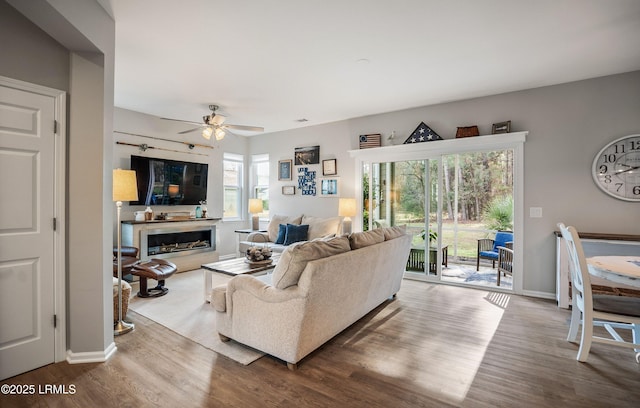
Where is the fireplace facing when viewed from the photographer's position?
facing the viewer and to the right of the viewer

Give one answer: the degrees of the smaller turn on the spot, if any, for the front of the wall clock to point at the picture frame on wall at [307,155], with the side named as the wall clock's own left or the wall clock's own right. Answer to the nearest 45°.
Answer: approximately 90° to the wall clock's own right

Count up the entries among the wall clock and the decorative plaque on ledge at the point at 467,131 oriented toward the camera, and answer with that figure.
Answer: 2

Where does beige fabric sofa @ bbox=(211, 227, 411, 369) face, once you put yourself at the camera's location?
facing away from the viewer and to the left of the viewer

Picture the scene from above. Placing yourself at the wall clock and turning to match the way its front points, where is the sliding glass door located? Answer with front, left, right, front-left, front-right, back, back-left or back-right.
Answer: right

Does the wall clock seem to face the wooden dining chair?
yes

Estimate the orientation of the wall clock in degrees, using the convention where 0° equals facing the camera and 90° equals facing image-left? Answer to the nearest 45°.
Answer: approximately 0°

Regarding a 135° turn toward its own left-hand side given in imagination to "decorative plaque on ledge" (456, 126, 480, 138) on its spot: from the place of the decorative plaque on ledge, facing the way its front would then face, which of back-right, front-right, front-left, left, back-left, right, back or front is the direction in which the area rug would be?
back

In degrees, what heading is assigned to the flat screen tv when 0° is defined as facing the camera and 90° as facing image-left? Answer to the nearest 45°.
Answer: approximately 315°

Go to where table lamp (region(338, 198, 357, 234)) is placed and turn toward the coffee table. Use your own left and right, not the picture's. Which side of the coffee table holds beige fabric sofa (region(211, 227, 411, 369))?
left

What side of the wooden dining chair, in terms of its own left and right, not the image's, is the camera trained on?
right
